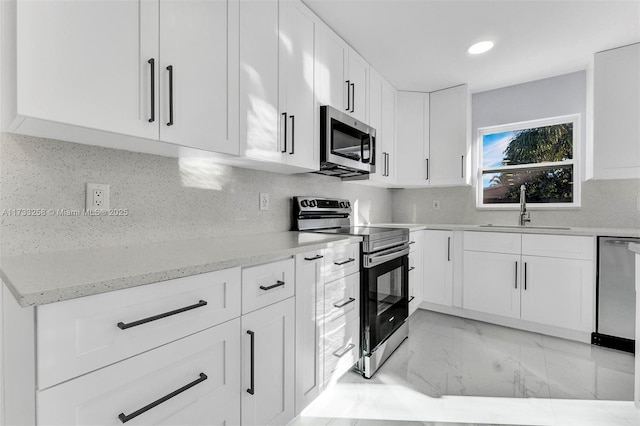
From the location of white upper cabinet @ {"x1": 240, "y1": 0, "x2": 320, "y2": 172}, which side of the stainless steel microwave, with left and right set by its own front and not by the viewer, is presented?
right

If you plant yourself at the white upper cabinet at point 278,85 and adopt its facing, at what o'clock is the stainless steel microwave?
The stainless steel microwave is roughly at 9 o'clock from the white upper cabinet.

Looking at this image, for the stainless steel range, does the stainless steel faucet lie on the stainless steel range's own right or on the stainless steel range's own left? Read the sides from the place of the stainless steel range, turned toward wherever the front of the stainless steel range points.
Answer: on the stainless steel range's own left

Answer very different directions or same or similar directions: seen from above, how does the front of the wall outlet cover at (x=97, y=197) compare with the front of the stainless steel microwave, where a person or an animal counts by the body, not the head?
same or similar directions

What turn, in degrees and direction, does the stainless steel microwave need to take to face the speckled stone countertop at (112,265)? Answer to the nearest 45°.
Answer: approximately 90° to its right

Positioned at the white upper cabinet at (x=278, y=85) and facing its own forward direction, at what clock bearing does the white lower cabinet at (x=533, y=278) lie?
The white lower cabinet is roughly at 10 o'clock from the white upper cabinet.

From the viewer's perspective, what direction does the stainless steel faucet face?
toward the camera

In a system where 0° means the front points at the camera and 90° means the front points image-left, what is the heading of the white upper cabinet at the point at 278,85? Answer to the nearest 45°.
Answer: approximately 315°

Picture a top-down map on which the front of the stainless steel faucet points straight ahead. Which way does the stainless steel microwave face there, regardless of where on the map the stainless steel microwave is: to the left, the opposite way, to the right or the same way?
to the left

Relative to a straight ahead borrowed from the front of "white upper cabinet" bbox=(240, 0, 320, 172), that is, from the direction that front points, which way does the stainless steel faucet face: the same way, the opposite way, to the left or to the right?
to the right

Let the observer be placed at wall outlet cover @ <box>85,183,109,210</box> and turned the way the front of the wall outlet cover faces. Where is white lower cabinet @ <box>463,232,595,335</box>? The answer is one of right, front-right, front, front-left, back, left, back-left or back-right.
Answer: left

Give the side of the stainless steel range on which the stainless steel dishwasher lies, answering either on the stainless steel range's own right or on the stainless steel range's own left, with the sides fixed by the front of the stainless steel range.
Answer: on the stainless steel range's own left

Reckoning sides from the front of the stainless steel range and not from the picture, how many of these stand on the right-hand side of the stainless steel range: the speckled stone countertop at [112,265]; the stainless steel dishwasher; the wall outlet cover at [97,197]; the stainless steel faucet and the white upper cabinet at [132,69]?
3

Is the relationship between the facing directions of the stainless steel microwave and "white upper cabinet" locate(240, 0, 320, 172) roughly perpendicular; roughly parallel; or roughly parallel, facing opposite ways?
roughly parallel

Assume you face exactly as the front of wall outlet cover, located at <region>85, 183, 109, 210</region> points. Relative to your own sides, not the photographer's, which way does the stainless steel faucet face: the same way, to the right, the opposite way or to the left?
to the right

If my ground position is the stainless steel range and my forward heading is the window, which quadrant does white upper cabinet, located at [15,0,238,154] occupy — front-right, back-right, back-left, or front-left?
back-right

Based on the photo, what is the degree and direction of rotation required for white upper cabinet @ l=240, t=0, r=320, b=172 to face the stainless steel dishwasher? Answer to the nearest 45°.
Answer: approximately 45° to its left

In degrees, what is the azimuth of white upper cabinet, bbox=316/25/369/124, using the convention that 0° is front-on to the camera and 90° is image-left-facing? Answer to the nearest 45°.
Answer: approximately 315°
